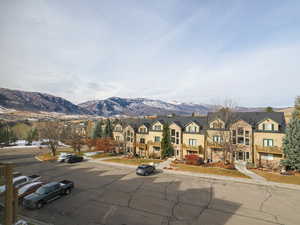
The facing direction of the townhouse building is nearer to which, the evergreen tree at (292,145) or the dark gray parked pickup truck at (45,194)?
the dark gray parked pickup truck

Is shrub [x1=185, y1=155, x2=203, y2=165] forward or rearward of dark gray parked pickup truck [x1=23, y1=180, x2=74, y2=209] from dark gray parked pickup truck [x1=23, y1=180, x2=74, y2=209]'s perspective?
rearward

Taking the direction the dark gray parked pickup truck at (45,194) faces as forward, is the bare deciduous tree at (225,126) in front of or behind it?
behind

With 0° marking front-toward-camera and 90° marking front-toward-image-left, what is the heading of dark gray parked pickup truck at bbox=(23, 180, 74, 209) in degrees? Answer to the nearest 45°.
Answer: approximately 45°

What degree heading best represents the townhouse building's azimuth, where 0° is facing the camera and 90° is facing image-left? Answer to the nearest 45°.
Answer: approximately 45°

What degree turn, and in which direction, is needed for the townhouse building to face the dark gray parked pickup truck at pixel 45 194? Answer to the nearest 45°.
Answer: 0° — it already faces it
